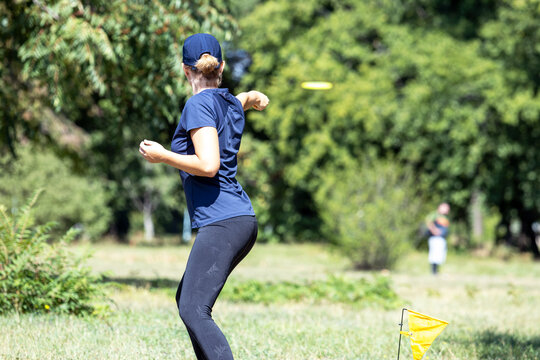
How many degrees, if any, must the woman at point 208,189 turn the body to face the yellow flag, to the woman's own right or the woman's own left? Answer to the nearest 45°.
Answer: approximately 90° to the woman's own right

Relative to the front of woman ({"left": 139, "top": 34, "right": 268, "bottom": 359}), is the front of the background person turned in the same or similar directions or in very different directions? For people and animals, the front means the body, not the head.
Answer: very different directions

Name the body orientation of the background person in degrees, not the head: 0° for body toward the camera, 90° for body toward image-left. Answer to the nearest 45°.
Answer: approximately 315°

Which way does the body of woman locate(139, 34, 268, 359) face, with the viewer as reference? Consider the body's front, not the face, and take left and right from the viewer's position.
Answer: facing away from the viewer and to the left of the viewer

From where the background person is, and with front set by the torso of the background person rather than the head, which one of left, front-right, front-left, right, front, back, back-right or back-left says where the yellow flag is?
front-right

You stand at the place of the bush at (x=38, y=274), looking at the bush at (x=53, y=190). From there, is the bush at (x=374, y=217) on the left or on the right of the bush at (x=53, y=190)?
right
